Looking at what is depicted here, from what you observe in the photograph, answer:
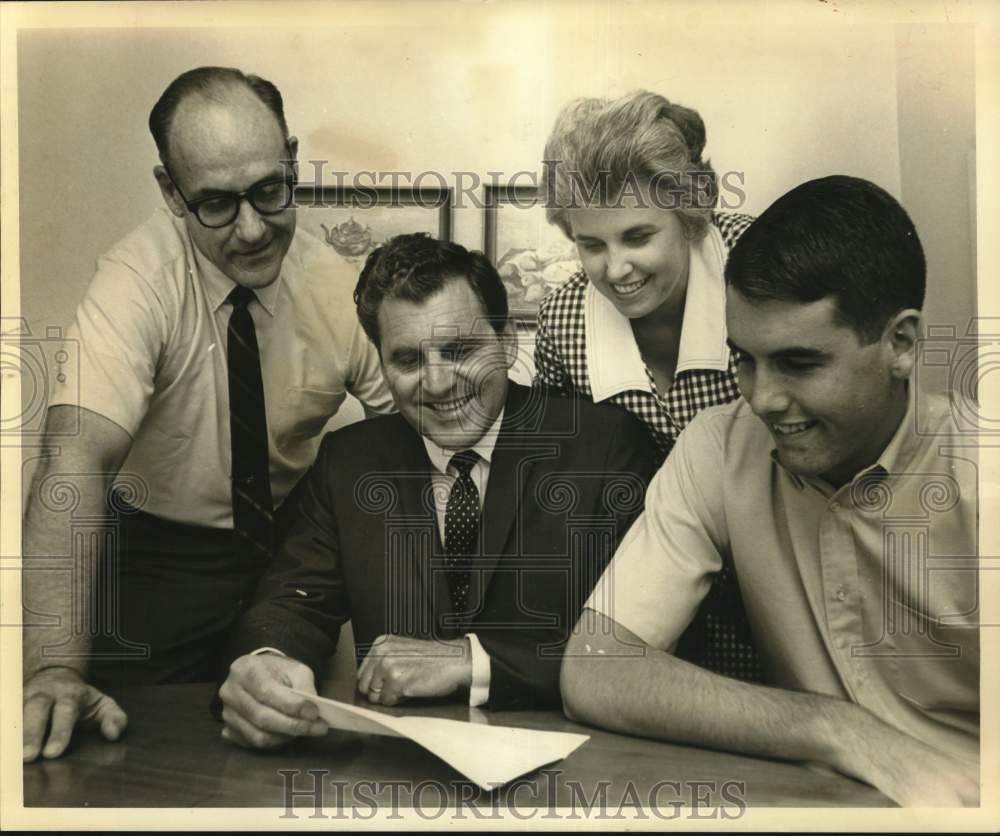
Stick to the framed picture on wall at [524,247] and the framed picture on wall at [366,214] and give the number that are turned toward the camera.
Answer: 2

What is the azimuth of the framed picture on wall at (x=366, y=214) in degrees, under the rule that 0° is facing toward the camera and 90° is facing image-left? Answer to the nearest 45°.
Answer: approximately 0°

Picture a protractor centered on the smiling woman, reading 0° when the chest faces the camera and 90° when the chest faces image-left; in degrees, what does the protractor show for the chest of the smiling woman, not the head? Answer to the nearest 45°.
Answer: approximately 0°
